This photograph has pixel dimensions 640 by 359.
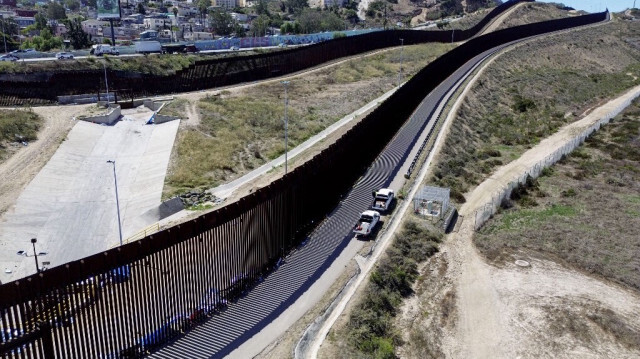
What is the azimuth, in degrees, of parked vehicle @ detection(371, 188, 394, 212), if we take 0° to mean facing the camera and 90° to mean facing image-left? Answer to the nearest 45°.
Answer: approximately 225°

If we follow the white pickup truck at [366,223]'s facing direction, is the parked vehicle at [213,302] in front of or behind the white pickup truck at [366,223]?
behind

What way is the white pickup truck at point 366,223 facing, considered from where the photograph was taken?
facing away from the viewer and to the right of the viewer

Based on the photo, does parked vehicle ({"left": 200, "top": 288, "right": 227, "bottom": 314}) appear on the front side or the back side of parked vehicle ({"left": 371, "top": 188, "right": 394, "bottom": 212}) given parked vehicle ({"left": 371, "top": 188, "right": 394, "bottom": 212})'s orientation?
on the back side

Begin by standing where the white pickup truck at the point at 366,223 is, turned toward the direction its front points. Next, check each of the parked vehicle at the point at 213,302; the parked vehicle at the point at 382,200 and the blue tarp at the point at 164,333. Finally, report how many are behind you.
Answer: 2

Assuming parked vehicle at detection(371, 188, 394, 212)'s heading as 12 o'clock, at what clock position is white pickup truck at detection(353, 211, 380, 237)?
The white pickup truck is roughly at 5 o'clock from the parked vehicle.
